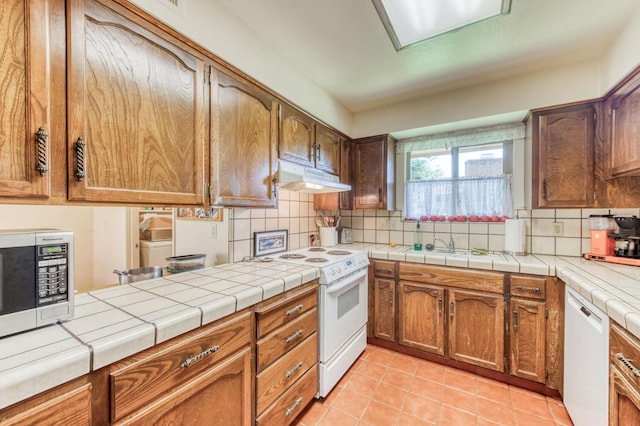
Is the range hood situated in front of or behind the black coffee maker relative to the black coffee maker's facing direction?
in front

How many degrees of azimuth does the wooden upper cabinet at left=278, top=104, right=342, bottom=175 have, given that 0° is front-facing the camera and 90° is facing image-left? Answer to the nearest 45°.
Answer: approximately 315°

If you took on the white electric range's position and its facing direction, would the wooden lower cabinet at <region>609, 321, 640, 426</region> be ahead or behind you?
ahead

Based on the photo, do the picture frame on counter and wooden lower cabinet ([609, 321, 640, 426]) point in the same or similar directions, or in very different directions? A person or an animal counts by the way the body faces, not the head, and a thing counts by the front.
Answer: very different directions

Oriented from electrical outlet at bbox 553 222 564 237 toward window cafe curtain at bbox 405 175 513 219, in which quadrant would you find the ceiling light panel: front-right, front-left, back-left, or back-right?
front-left

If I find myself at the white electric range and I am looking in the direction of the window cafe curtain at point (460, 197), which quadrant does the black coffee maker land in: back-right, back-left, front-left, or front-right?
front-right

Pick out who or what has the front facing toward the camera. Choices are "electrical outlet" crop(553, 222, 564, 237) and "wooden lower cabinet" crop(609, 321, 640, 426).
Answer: the electrical outlet

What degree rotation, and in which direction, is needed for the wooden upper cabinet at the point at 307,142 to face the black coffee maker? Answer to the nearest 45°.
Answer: approximately 45° to its left

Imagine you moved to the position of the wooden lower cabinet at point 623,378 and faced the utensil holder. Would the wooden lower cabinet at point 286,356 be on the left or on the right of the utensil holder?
left

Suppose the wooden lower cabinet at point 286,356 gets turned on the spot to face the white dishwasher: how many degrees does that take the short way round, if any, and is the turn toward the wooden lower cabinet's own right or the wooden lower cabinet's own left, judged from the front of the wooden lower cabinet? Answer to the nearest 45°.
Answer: approximately 45° to the wooden lower cabinet's own left

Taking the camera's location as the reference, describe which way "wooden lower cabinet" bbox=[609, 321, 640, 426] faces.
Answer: facing to the left of the viewer

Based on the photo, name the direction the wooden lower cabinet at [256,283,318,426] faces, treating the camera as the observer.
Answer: facing the viewer and to the right of the viewer

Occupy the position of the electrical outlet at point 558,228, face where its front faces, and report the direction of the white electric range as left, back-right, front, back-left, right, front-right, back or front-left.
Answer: front-right

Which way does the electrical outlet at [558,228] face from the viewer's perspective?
toward the camera

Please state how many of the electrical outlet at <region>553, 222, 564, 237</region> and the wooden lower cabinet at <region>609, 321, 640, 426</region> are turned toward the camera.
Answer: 1

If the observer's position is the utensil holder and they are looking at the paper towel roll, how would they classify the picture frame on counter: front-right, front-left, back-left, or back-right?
back-right
